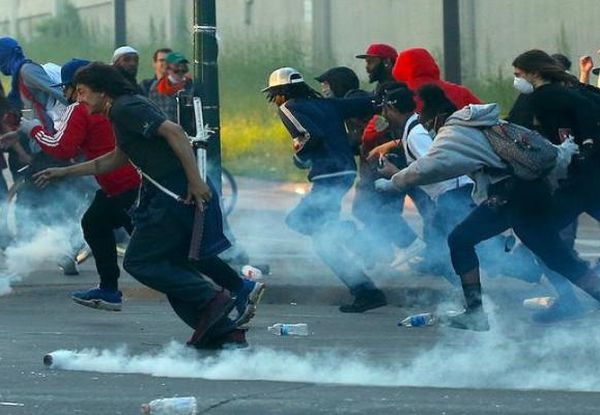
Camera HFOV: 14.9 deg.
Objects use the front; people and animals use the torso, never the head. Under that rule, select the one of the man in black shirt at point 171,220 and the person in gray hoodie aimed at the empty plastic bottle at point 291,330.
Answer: the person in gray hoodie

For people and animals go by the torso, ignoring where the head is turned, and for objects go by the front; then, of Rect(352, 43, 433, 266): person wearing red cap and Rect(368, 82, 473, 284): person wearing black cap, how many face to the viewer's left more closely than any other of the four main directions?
2

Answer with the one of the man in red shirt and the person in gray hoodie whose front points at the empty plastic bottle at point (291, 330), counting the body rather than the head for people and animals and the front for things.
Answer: the person in gray hoodie

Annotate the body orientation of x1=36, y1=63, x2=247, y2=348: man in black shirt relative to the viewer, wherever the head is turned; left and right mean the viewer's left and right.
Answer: facing to the left of the viewer

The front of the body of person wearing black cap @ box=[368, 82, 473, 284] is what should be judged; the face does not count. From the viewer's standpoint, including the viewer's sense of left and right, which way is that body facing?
facing to the left of the viewer

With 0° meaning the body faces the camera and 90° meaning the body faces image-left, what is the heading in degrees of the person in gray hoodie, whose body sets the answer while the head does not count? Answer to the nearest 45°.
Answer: approximately 90°

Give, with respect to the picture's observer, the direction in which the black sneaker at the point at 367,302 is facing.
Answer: facing to the left of the viewer

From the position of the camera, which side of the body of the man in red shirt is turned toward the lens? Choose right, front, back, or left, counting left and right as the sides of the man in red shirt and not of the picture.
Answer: left

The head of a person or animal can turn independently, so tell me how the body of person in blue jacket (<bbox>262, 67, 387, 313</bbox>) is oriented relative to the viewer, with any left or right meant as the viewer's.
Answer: facing to the left of the viewer
